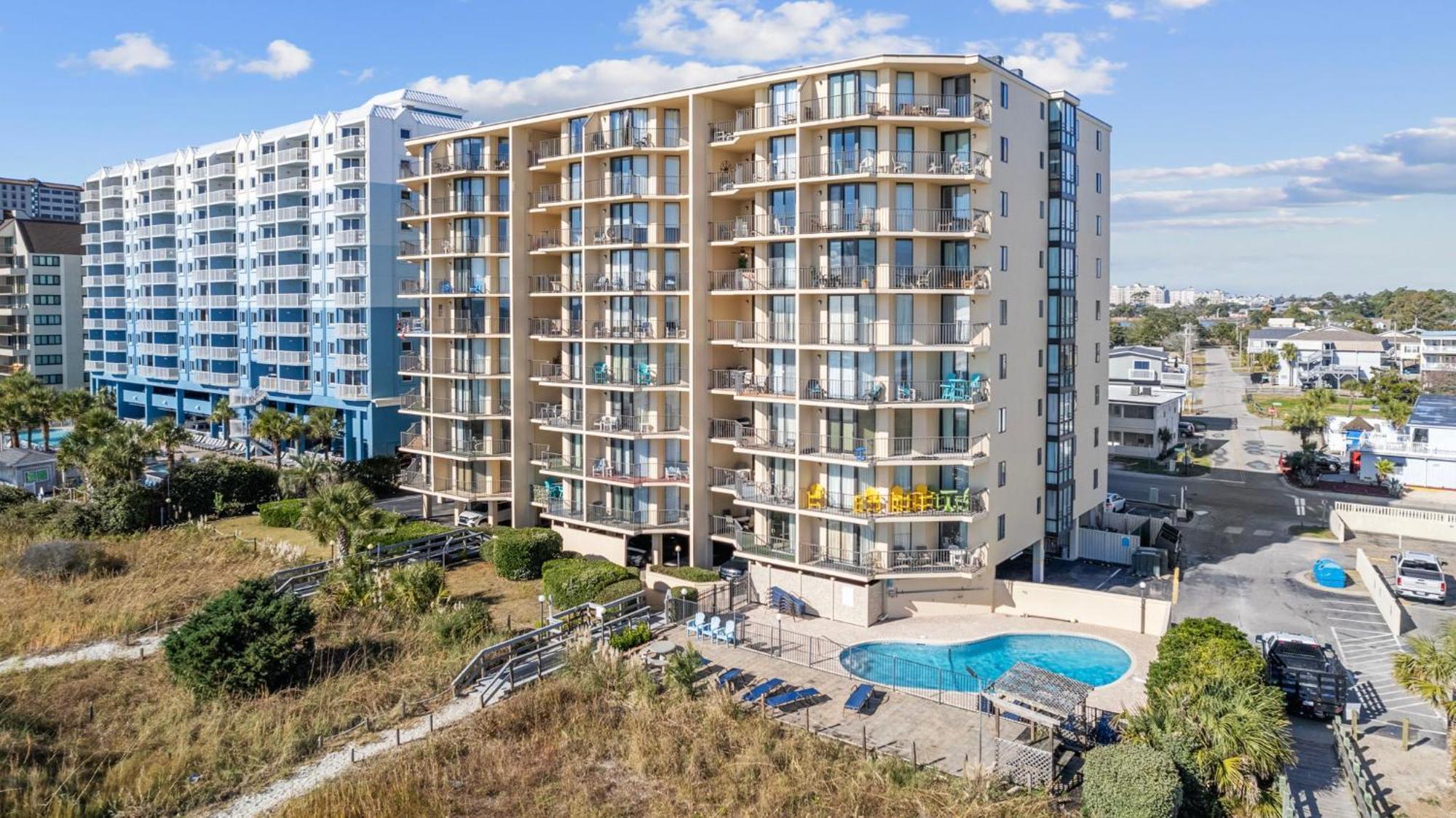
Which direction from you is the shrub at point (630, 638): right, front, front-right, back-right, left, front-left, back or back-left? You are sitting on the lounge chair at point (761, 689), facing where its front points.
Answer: right

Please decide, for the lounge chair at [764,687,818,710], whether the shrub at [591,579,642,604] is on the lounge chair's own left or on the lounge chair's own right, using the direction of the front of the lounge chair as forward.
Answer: on the lounge chair's own right

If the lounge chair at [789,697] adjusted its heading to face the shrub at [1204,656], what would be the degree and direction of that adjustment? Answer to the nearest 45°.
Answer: approximately 135° to its left

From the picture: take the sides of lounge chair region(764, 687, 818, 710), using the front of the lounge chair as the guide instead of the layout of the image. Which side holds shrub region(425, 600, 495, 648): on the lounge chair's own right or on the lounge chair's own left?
on the lounge chair's own right

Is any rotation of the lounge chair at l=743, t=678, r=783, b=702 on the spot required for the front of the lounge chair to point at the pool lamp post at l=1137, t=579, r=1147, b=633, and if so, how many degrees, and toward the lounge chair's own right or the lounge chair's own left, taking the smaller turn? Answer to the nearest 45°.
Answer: approximately 180°
